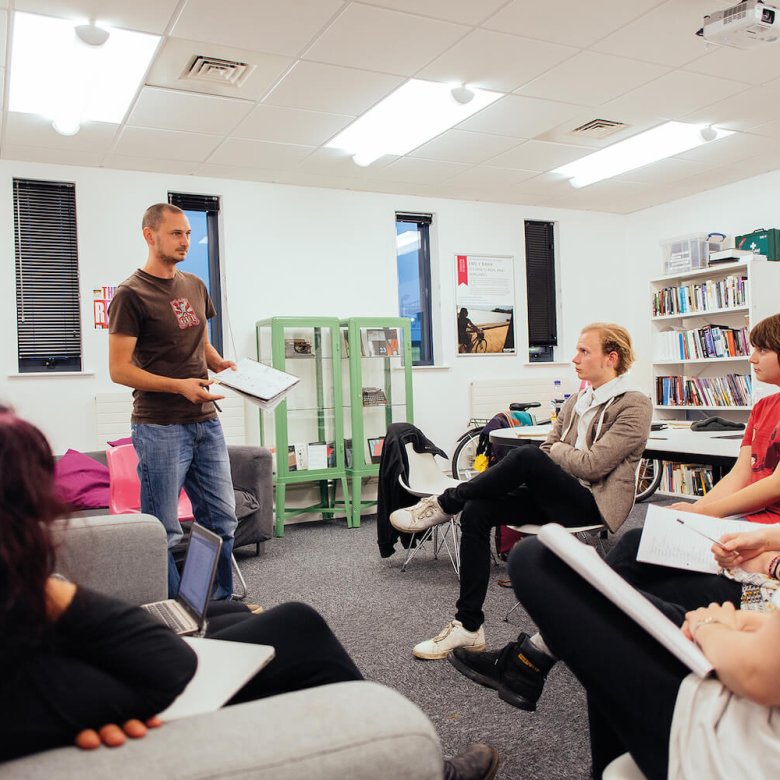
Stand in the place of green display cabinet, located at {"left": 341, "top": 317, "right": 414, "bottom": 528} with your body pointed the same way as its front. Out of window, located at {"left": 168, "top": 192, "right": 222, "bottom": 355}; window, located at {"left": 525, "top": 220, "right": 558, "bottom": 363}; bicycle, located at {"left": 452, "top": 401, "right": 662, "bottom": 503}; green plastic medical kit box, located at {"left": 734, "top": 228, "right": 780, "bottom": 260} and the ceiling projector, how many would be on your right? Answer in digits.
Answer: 1

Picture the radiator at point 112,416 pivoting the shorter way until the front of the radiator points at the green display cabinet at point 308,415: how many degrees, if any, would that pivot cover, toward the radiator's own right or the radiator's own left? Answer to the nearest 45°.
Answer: approximately 90° to the radiator's own left

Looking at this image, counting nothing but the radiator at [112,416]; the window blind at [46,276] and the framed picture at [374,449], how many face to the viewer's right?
0

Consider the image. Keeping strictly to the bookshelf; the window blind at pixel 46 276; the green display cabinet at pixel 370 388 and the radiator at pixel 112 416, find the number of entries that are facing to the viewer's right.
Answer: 0

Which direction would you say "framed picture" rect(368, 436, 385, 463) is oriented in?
toward the camera

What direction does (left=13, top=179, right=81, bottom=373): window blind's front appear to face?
toward the camera

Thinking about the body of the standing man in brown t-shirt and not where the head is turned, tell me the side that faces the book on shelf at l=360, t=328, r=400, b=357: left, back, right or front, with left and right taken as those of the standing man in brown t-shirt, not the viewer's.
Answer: left

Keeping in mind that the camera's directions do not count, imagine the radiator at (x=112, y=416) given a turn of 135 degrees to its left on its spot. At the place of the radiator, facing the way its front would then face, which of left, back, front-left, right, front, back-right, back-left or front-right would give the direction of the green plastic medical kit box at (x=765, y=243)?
front-right

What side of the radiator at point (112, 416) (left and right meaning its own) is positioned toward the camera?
front

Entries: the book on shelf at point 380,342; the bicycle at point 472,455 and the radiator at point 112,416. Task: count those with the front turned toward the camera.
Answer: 2

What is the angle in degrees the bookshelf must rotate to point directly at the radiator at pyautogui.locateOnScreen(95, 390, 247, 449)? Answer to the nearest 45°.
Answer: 0° — it already faces it

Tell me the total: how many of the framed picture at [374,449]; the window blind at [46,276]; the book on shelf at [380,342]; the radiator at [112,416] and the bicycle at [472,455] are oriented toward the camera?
4

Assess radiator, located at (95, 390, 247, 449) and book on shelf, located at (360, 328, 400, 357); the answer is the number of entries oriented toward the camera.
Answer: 2

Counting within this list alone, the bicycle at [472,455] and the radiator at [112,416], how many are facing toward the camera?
1
